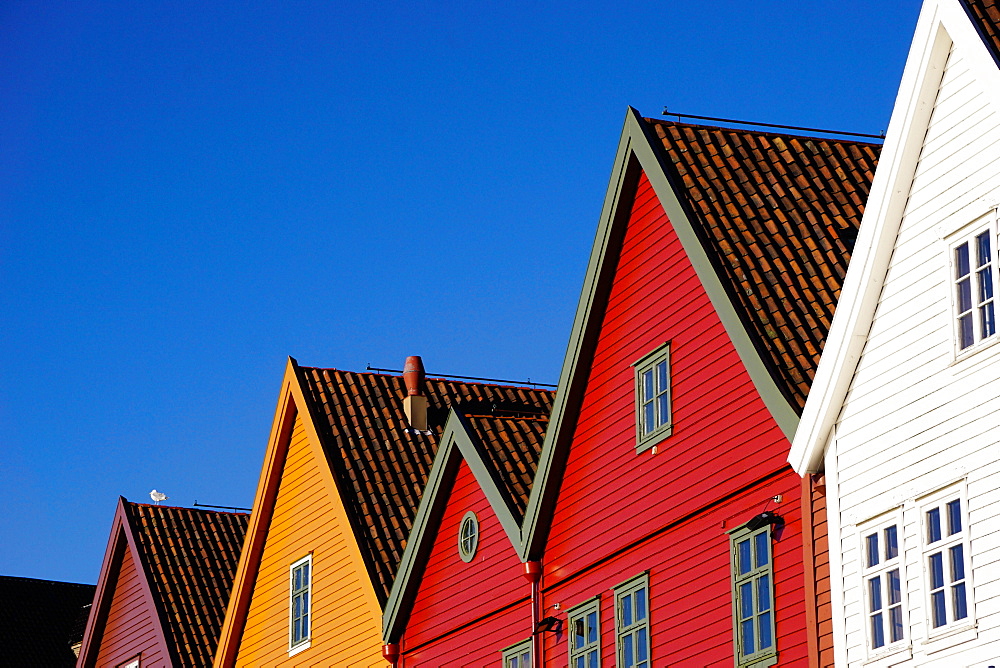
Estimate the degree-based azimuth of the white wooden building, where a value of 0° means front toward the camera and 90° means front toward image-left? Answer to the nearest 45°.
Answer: approximately 45°

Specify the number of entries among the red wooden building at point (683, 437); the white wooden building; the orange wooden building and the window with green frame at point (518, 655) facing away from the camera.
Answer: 0

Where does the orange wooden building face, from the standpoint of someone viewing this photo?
facing the viewer and to the left of the viewer

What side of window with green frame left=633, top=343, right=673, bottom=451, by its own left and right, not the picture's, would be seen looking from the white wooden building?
left

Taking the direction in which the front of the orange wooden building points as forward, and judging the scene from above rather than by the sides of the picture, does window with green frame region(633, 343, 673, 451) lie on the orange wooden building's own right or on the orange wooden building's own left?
on the orange wooden building's own left

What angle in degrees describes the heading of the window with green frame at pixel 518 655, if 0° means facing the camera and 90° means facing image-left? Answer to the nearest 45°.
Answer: approximately 45°

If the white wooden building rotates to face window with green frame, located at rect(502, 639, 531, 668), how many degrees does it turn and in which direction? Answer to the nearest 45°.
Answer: approximately 90° to its right

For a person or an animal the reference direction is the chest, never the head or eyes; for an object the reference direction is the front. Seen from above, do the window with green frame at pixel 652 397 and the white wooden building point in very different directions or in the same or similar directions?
same or similar directions

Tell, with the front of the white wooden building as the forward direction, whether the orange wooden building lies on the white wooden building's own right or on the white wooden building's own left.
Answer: on the white wooden building's own right

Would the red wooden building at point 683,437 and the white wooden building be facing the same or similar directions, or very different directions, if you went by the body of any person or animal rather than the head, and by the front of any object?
same or similar directions

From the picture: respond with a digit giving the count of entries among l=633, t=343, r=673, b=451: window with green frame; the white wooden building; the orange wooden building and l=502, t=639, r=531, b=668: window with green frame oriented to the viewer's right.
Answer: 0

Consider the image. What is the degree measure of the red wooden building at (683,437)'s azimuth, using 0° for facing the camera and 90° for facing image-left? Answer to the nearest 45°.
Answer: approximately 45°
